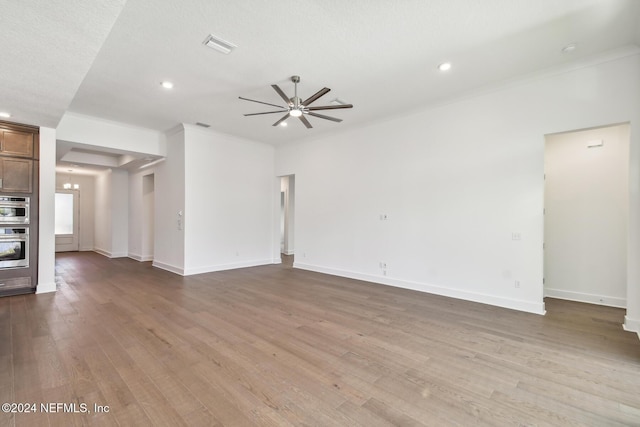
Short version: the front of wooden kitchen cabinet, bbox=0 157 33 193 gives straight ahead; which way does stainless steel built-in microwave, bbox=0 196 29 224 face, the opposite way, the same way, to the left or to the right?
the same way

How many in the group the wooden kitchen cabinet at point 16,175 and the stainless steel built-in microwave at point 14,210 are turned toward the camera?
2

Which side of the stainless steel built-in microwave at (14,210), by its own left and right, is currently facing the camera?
front
